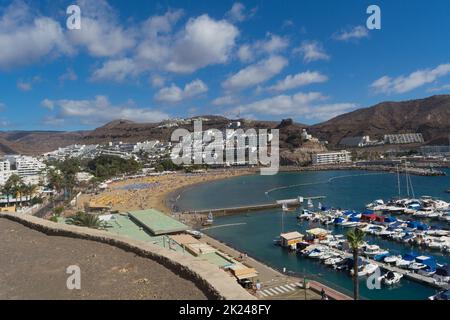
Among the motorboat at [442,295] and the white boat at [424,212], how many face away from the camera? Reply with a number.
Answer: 0

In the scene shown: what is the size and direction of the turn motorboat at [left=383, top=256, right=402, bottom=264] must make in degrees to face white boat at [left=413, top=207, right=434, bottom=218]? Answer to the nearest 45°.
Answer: approximately 135° to its right

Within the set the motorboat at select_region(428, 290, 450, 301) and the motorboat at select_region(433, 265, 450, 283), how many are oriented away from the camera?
0

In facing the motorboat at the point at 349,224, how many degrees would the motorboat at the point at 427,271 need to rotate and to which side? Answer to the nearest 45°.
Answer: approximately 90° to its right

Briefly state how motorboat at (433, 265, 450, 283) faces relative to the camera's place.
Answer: facing the viewer and to the left of the viewer

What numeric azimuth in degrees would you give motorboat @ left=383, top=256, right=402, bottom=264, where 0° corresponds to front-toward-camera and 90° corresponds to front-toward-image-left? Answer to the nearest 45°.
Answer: approximately 45°

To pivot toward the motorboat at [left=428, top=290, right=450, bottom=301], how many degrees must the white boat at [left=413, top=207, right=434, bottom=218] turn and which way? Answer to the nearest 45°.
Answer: approximately 45° to its left

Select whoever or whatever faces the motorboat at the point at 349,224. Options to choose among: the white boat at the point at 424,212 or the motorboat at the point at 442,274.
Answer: the white boat

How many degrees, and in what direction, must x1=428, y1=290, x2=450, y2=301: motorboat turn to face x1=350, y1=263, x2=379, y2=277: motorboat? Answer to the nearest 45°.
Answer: approximately 45° to its right

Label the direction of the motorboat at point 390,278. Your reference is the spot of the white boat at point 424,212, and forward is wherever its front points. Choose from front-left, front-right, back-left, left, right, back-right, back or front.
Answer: front-left

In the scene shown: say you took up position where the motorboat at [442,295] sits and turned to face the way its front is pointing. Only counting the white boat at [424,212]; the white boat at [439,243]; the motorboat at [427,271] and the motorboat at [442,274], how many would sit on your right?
4

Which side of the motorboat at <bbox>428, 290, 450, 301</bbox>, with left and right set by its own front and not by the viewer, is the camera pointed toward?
left

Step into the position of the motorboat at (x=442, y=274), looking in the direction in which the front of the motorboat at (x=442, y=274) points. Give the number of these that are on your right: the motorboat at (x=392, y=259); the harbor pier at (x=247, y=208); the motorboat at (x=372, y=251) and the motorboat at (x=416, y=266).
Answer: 4

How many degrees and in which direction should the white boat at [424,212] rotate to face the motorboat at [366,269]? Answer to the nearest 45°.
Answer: approximately 45° to its left

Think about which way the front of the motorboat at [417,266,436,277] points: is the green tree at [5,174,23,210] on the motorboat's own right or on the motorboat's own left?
on the motorboat's own right
